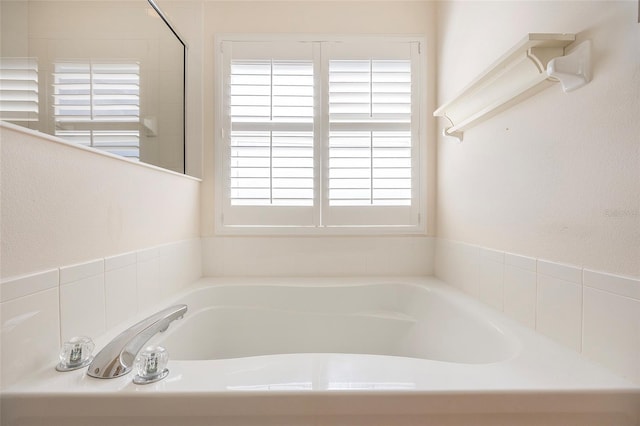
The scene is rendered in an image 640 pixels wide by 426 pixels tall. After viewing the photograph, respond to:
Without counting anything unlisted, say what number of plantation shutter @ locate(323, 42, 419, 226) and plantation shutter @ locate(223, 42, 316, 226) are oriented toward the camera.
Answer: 2

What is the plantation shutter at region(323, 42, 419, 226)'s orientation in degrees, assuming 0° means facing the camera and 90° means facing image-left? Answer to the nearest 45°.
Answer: approximately 0°

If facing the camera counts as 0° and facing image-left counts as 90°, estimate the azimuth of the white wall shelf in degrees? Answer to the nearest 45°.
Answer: approximately 45°

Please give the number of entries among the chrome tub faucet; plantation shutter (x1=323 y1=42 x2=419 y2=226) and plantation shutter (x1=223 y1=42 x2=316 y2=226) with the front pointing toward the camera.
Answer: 2

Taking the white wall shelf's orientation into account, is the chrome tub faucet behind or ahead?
ahead

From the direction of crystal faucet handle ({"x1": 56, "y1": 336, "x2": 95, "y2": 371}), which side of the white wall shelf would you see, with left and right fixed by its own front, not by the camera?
front

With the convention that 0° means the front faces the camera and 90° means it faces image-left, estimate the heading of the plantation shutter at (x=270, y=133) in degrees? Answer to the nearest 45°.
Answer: approximately 0°

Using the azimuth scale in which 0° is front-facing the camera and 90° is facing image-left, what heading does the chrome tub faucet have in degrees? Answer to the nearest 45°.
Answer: approximately 225°

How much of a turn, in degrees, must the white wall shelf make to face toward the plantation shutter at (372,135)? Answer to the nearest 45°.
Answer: approximately 90° to its right
